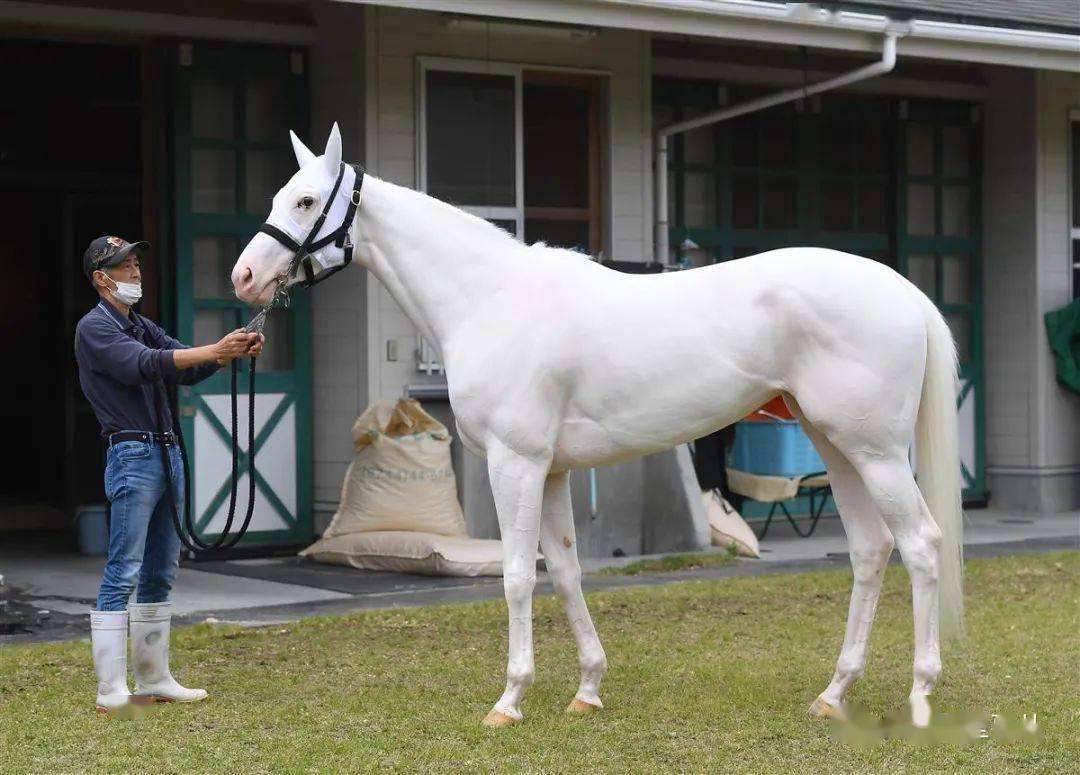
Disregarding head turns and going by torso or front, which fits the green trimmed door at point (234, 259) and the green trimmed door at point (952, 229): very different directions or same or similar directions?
same or similar directions

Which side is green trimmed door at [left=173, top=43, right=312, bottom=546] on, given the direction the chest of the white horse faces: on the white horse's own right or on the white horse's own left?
on the white horse's own right

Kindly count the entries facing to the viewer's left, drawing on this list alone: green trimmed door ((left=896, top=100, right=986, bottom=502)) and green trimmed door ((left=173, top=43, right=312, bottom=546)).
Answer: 0

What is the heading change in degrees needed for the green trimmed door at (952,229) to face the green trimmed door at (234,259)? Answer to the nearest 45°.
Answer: approximately 45° to its right

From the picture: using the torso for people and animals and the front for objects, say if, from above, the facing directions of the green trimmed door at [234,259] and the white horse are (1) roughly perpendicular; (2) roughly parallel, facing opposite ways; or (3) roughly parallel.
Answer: roughly perpendicular

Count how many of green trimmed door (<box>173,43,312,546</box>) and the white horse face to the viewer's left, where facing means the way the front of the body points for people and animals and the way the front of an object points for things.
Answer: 1

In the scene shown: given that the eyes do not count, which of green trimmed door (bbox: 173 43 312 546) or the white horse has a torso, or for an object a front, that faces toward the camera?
the green trimmed door

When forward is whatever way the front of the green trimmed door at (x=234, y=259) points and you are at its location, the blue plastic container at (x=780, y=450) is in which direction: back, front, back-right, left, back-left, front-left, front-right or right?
left

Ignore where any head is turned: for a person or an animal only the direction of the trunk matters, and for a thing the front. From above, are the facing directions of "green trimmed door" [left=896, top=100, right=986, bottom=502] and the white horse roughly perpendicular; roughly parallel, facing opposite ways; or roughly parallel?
roughly perpendicular

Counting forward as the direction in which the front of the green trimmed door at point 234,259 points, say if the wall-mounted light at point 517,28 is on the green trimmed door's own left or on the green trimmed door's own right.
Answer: on the green trimmed door's own left

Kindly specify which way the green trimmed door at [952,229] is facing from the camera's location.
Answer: facing the viewer

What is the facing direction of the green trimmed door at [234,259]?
toward the camera

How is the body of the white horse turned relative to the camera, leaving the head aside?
to the viewer's left

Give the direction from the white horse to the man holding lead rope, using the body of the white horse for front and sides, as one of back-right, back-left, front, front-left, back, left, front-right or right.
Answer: front
